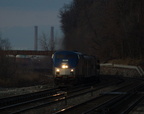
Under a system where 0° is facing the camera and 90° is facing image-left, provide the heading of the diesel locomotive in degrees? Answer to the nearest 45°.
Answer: approximately 45°
